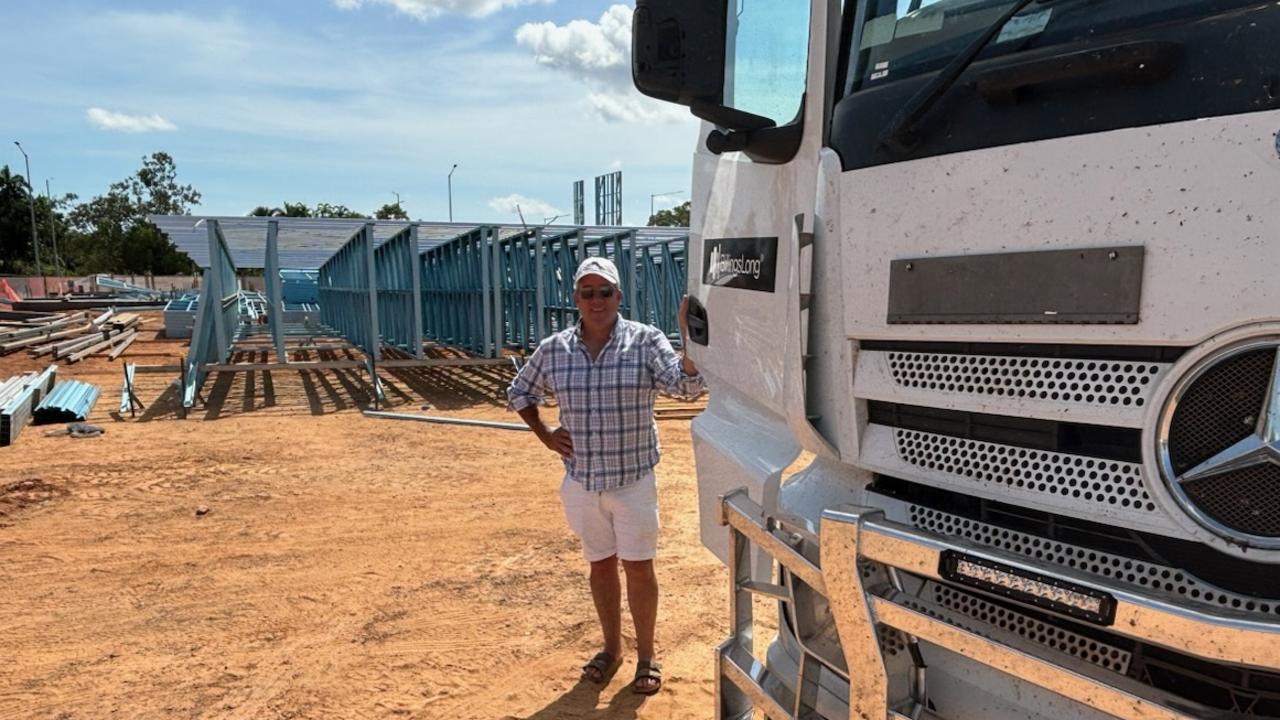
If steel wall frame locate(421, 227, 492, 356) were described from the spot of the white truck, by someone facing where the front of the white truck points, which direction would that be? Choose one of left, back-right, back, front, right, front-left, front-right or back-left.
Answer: back-right

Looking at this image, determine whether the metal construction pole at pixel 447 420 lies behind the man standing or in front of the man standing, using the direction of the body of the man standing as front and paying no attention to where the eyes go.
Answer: behind

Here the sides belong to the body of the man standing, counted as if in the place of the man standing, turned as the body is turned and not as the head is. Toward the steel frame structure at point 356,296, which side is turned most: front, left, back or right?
back

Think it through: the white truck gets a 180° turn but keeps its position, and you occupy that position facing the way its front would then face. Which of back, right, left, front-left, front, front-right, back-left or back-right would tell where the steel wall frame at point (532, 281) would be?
front-left

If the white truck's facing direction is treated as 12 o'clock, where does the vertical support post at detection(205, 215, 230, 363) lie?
The vertical support post is roughly at 4 o'clock from the white truck.

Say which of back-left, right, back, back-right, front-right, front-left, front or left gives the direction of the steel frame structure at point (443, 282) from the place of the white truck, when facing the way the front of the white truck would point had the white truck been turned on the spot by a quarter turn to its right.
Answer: front-right

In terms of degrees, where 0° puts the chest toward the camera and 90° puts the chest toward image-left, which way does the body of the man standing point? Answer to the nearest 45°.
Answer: approximately 0°

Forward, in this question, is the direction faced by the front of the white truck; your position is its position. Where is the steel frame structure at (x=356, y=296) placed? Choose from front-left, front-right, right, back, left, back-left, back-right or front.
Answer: back-right

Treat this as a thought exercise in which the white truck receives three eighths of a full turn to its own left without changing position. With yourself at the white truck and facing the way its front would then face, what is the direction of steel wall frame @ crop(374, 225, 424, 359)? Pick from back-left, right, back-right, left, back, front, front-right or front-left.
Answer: left

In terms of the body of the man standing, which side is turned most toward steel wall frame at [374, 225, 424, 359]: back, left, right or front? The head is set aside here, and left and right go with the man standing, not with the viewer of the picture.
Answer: back

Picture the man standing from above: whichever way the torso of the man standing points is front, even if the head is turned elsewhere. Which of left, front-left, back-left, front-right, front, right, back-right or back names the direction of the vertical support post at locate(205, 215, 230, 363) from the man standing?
back-right

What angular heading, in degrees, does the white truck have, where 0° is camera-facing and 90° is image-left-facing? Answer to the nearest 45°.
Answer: approximately 0°
